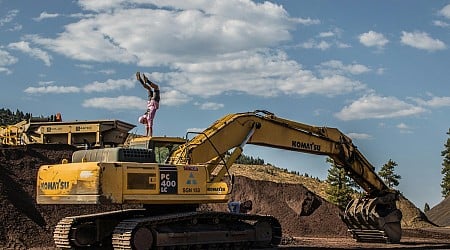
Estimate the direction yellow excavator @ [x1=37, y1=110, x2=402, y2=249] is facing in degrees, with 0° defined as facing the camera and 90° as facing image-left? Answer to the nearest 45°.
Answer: approximately 225°

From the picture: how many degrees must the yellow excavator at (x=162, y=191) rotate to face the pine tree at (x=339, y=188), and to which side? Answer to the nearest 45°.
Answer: approximately 45° to its left

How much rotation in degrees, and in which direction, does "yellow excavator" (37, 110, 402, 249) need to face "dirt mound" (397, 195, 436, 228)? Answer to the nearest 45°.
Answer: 0° — it already faces it
